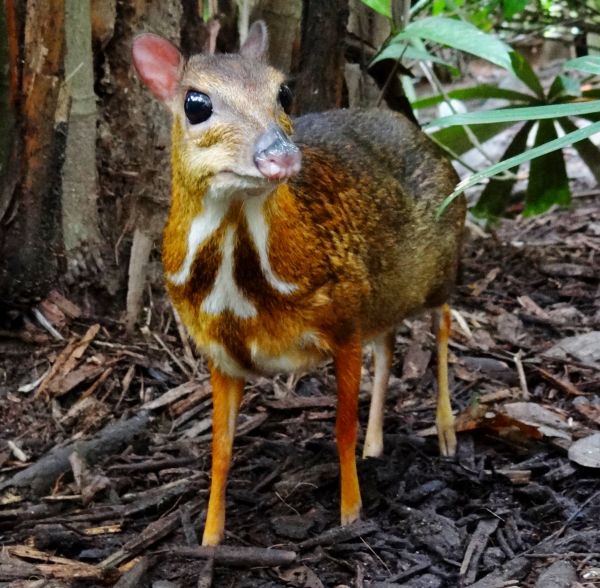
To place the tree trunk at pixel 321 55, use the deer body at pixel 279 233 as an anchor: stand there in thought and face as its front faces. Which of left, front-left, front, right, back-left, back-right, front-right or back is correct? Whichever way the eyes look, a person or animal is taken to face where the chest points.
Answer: back-right

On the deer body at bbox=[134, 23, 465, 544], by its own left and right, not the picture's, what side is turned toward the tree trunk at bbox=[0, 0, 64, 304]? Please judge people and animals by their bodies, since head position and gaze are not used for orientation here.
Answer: right

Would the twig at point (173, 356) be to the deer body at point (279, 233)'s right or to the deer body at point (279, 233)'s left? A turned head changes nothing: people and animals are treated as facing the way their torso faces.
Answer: on its right

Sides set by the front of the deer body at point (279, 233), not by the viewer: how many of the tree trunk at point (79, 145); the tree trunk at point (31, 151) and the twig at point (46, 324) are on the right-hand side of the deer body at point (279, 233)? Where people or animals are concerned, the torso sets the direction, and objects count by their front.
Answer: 3

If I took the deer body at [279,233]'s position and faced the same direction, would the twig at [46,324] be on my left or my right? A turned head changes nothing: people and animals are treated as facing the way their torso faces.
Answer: on my right

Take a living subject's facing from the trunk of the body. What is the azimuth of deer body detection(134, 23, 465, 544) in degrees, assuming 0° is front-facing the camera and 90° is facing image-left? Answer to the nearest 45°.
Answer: approximately 45°

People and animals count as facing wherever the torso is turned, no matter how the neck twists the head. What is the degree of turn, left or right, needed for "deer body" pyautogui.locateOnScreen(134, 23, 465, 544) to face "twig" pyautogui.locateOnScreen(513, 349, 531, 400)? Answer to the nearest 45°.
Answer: approximately 180°

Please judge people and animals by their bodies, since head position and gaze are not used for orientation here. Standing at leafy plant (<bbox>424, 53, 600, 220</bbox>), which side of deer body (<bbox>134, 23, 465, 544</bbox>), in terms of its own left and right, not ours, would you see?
back
